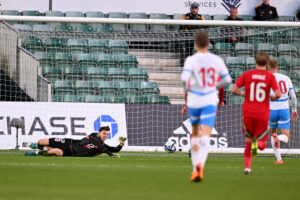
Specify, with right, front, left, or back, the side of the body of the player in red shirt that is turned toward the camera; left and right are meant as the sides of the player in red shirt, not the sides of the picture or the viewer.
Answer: back

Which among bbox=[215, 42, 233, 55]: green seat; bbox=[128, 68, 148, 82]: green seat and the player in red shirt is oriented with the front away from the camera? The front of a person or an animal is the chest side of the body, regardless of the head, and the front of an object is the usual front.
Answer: the player in red shirt

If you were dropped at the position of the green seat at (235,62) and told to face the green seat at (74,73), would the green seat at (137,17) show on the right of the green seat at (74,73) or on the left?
right

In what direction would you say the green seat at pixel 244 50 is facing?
toward the camera

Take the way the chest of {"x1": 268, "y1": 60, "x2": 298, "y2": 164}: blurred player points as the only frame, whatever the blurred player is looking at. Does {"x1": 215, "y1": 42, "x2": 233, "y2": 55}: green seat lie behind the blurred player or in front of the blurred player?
in front

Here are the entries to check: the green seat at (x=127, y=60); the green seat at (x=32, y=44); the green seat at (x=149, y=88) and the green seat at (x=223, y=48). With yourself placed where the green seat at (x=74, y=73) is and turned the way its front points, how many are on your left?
3

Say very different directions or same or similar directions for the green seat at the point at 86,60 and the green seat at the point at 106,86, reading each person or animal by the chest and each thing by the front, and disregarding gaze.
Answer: same or similar directions

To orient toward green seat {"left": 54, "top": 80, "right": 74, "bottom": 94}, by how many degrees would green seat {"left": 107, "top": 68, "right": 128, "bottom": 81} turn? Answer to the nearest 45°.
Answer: approximately 90° to its right

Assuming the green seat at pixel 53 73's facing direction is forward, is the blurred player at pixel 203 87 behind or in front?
in front

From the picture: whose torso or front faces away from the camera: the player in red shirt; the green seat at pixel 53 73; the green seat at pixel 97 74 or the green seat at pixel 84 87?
the player in red shirt

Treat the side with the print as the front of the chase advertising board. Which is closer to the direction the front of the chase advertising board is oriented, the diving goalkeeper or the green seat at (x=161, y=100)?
the diving goalkeeper

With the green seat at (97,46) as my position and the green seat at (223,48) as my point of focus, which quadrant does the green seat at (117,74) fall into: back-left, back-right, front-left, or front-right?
front-right

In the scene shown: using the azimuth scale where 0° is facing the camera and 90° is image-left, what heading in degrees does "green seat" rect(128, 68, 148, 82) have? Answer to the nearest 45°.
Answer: approximately 0°

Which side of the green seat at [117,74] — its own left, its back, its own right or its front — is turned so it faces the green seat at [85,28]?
back

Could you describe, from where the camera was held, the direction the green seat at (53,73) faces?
facing the viewer

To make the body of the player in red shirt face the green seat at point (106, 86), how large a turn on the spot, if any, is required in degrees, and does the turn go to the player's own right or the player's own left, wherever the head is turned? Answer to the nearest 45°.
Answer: approximately 45° to the player's own left

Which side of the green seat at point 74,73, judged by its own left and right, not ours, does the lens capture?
front

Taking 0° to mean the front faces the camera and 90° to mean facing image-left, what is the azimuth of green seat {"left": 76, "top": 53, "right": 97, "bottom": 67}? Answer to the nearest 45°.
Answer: approximately 0°
